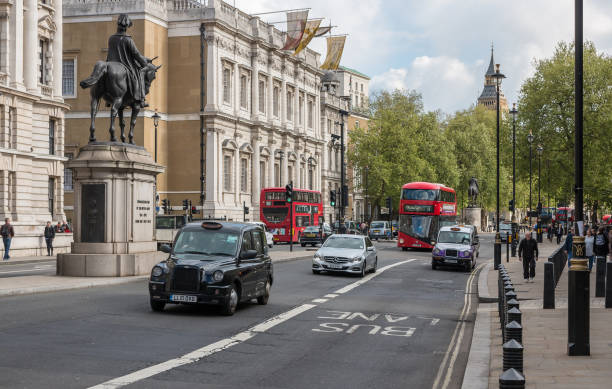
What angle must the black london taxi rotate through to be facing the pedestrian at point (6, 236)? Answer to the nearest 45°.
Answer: approximately 135° to its right

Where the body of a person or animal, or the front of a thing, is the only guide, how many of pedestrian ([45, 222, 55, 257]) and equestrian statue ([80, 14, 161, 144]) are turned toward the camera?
1

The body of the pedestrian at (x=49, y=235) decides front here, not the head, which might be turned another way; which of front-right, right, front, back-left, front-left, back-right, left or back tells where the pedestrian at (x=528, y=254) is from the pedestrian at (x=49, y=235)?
front-left

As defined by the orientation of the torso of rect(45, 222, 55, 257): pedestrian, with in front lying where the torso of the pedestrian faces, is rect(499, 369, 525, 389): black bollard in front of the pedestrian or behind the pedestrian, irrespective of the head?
in front

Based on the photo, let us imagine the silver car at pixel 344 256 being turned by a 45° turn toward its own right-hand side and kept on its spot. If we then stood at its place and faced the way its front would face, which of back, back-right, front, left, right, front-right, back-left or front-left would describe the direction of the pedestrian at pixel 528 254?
back

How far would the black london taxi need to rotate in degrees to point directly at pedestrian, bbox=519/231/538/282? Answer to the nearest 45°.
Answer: approximately 180°

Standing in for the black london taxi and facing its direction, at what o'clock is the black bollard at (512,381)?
The black bollard is roughly at 10 o'clock from the black london taxi.

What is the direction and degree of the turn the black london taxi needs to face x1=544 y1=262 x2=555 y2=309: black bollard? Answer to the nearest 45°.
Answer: approximately 135° to its left

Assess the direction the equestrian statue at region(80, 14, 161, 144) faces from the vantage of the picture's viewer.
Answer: facing away from the viewer and to the right of the viewer

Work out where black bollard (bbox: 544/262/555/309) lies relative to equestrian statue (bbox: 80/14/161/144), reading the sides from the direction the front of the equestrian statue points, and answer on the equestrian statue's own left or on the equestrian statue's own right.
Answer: on the equestrian statue's own right

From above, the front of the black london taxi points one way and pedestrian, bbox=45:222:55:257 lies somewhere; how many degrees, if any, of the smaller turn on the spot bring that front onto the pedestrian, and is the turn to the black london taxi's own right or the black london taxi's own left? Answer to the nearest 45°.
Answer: approximately 135° to the black london taxi's own right

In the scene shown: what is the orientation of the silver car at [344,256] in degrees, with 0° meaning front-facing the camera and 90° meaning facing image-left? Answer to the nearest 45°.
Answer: approximately 45°

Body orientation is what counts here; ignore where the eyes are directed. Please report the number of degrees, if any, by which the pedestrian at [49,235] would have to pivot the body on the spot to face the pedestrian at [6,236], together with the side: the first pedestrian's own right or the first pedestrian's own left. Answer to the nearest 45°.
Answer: approximately 45° to the first pedestrian's own right

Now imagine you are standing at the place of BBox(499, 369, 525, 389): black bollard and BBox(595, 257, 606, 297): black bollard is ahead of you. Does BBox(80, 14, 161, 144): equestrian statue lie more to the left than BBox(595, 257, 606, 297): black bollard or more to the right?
left

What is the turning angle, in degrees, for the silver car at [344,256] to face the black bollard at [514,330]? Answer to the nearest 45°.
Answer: approximately 45° to its left

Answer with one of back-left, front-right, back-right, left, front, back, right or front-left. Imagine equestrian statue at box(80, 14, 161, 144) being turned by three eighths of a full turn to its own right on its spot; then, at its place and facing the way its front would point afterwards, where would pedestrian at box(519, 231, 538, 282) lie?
left
